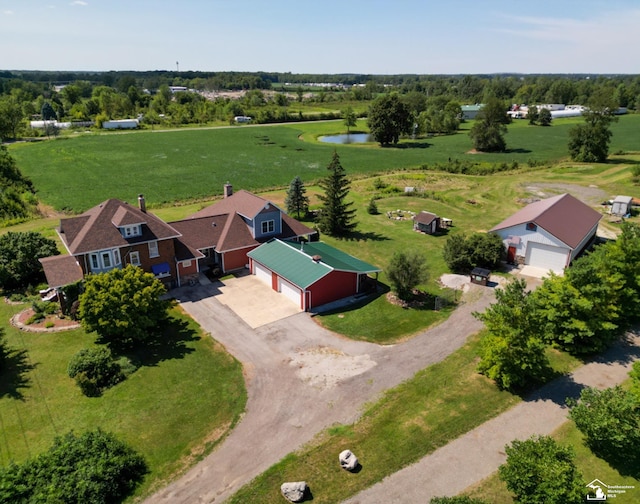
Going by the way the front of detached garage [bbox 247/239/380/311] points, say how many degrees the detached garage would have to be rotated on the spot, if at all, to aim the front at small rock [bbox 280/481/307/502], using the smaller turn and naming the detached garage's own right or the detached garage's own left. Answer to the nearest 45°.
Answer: approximately 45° to the detached garage's own left

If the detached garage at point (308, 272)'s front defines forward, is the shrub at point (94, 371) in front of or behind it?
in front

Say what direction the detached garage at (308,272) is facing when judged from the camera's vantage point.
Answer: facing the viewer and to the left of the viewer

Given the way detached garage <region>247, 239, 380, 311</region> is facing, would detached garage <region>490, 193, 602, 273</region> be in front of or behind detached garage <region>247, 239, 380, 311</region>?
behind

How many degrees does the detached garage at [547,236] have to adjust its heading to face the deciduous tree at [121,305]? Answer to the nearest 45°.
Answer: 0° — it already faces it

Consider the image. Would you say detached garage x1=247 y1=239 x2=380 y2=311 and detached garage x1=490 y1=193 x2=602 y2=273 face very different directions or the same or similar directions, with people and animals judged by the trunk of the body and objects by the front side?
same or similar directions

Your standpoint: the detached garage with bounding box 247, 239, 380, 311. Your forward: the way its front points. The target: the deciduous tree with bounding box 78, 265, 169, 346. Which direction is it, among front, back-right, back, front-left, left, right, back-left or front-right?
front

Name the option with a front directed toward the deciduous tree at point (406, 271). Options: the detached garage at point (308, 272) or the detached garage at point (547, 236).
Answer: the detached garage at point (547, 236)

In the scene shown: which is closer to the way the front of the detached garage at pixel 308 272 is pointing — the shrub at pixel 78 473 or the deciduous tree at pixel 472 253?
the shrub

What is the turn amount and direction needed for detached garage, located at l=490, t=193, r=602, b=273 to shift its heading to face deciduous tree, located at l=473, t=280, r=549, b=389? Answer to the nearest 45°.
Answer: approximately 45° to its left

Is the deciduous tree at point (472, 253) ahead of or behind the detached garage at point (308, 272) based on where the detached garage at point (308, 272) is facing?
behind

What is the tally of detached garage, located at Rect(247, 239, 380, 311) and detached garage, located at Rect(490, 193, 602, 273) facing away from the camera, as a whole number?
0

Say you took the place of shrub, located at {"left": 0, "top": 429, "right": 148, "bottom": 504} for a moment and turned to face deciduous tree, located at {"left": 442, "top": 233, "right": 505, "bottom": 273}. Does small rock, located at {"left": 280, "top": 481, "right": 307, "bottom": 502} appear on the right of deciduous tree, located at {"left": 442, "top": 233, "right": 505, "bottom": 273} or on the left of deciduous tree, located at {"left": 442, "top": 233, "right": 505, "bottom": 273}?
right

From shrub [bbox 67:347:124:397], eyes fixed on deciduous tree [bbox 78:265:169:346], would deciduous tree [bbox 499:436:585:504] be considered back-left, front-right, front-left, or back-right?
back-right

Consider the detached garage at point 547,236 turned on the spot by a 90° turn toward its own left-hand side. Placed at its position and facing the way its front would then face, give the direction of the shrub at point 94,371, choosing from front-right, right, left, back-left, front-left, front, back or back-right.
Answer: right

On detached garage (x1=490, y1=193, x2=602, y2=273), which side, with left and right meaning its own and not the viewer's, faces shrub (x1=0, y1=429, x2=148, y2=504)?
front

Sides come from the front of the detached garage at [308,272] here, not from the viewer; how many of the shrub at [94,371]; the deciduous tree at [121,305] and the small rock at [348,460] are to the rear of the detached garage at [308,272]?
0

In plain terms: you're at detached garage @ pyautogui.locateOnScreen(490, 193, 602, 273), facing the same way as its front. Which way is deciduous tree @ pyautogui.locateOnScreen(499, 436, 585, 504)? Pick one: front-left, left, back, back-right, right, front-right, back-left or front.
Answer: front-left

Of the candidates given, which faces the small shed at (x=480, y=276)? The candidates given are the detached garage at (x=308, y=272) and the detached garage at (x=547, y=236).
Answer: the detached garage at (x=547, y=236)

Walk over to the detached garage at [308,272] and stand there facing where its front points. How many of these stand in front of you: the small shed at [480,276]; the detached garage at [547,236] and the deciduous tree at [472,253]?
0
